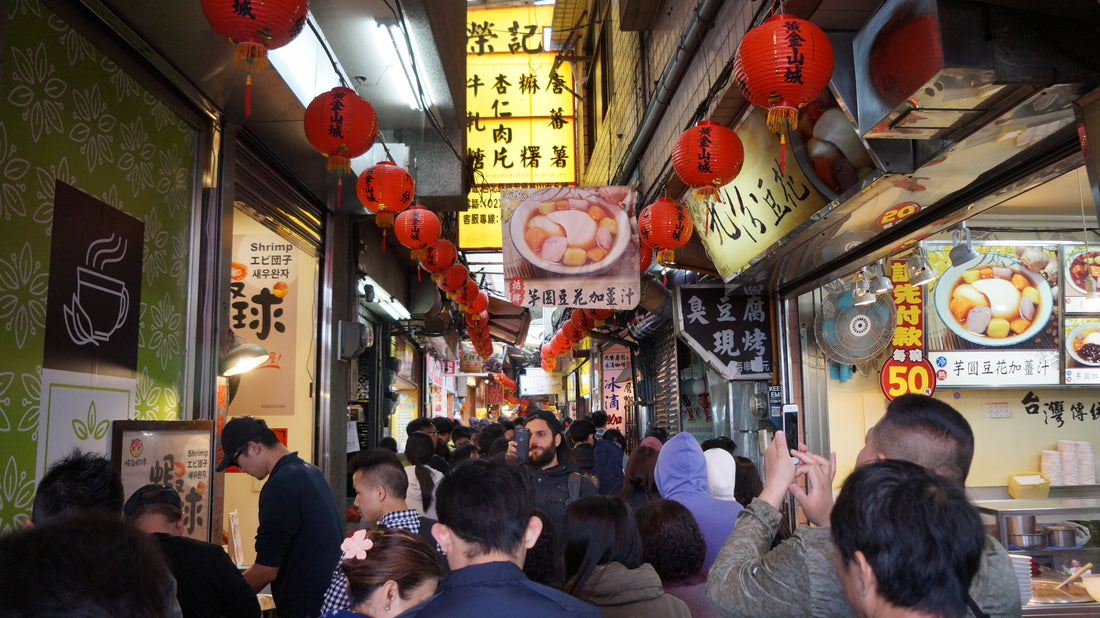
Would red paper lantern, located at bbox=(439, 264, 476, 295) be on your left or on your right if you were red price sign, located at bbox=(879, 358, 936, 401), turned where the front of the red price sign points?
on your right

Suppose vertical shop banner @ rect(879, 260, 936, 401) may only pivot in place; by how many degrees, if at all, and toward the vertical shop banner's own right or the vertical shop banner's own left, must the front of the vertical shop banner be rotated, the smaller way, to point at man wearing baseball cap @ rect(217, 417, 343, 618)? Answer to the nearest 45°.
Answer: approximately 45° to the vertical shop banner's own right

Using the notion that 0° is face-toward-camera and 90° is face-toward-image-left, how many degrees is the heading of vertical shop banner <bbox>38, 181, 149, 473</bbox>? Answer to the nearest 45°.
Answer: approximately 315°

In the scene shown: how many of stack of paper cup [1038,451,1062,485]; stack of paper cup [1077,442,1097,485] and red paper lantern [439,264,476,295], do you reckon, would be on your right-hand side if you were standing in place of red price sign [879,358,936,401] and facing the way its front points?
1

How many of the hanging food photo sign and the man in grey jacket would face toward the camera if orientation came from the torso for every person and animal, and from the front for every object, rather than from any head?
1

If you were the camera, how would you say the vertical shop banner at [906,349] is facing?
facing the viewer
